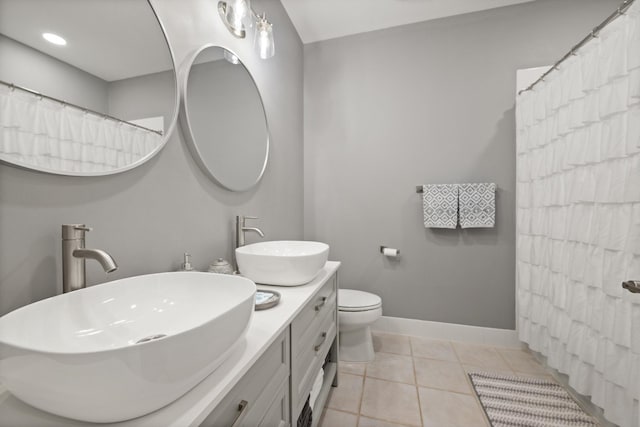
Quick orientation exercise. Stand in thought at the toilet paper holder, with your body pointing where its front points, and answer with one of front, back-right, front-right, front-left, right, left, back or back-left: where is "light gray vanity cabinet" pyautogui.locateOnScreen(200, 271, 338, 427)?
front

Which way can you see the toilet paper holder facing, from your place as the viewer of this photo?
facing the viewer

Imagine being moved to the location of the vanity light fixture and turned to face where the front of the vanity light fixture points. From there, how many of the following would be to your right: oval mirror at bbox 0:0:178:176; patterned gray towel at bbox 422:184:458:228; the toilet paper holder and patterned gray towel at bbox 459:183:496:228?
1

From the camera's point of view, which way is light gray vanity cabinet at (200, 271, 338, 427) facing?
to the viewer's right

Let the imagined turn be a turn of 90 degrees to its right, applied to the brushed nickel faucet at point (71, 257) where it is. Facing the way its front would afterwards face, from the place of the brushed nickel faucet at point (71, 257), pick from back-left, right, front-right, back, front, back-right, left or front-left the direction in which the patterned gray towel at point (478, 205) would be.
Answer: back-left

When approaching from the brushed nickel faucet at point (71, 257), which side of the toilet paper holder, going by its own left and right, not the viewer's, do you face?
front

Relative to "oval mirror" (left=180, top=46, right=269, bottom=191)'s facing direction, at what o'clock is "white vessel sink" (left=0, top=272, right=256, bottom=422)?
The white vessel sink is roughly at 2 o'clock from the oval mirror.

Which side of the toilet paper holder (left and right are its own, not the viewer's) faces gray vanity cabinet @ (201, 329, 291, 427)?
front

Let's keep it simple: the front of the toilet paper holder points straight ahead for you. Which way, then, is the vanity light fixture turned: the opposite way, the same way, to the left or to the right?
to the left
